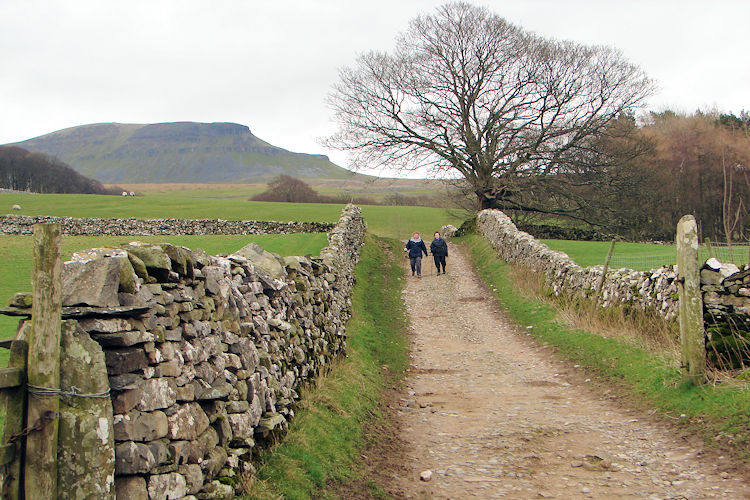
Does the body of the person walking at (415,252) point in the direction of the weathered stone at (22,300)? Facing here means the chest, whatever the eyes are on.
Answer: yes

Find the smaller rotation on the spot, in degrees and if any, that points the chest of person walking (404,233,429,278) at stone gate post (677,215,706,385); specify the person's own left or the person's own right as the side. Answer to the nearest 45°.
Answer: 0° — they already face it

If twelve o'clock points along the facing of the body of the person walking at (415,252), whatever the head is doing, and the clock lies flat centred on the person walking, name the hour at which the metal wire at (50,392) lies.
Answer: The metal wire is roughly at 12 o'clock from the person walking.

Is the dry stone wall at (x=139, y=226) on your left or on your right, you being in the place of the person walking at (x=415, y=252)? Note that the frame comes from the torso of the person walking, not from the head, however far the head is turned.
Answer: on your right

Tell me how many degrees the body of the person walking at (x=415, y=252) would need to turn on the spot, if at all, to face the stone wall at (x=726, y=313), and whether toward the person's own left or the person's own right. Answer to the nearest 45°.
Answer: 0° — they already face it

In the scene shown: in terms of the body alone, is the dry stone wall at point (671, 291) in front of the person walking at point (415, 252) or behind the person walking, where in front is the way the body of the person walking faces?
in front

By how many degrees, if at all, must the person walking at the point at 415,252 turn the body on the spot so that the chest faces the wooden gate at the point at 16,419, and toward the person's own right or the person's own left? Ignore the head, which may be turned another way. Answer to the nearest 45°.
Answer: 0° — they already face it

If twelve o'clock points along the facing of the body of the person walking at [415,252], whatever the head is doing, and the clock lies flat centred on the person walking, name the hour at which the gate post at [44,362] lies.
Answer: The gate post is roughly at 12 o'clock from the person walking.

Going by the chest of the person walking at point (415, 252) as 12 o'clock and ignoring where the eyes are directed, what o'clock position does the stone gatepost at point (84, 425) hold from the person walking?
The stone gatepost is roughly at 12 o'clock from the person walking.

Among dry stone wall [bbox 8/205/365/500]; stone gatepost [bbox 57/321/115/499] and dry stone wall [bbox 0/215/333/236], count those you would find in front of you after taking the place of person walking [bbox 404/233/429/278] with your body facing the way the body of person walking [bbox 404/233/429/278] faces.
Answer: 2

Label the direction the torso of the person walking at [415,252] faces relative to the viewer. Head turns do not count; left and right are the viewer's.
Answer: facing the viewer
